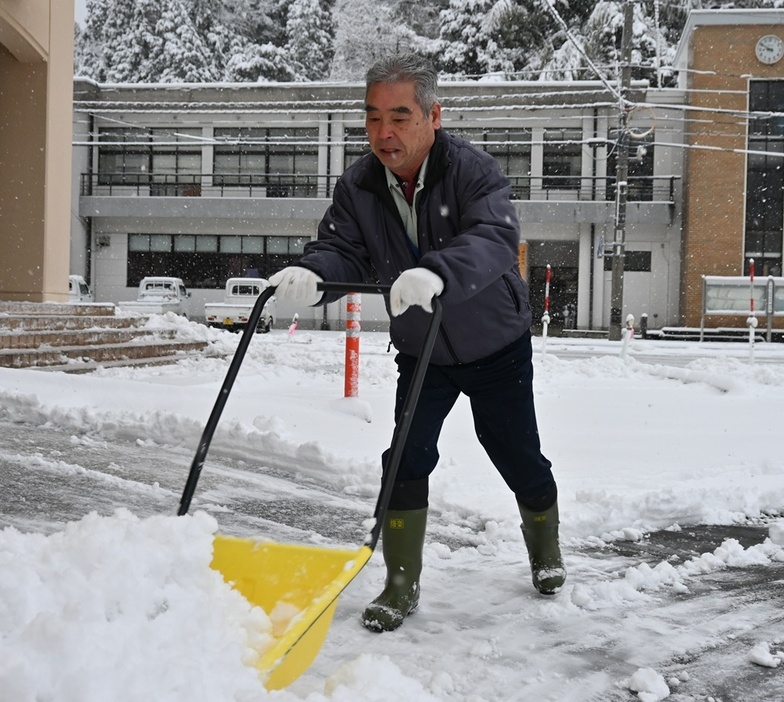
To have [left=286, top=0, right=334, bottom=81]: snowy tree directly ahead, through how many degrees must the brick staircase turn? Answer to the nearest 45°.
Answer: approximately 135° to its left

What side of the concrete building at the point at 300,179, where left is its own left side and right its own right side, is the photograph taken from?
front

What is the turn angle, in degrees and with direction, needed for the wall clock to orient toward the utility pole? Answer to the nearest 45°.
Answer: approximately 45° to its right

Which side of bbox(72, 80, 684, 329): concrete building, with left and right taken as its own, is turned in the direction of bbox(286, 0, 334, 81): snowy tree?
back

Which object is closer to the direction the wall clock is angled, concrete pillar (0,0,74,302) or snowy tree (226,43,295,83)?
the concrete pillar

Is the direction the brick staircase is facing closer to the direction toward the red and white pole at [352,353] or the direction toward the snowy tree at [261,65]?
the red and white pole

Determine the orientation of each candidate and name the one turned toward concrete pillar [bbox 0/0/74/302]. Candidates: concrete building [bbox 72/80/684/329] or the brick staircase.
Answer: concrete building [bbox 72/80/684/329]

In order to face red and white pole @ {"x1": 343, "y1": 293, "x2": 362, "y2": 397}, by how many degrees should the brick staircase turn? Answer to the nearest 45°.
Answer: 0° — it already faces it

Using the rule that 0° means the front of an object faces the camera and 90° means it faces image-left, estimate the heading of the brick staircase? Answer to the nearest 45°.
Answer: approximately 315°

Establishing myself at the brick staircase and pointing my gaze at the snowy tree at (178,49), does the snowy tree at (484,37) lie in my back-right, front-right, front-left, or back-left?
front-right

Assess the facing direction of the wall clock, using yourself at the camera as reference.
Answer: facing the viewer

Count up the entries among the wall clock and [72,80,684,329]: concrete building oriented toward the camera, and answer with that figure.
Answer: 2

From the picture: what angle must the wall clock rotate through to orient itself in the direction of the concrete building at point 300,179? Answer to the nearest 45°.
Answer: approximately 90° to its right

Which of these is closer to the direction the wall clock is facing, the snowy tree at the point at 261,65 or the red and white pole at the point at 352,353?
the red and white pole
